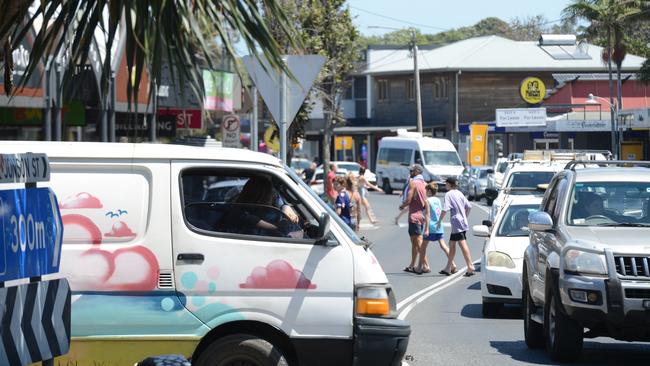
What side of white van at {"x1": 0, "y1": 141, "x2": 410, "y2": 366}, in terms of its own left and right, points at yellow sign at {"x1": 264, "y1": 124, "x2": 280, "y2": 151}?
left

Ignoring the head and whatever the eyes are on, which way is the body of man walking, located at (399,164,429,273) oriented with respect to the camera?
to the viewer's left

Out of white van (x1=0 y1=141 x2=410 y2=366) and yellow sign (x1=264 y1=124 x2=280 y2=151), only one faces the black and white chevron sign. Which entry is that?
the yellow sign

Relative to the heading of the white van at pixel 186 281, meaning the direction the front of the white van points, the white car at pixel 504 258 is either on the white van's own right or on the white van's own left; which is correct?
on the white van's own left

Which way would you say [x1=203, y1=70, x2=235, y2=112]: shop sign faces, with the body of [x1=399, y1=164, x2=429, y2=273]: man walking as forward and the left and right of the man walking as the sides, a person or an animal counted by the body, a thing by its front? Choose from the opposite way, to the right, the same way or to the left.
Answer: to the left

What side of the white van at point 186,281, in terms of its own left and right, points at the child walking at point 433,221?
left

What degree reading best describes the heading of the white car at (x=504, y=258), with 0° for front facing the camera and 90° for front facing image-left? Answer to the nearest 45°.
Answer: approximately 0°

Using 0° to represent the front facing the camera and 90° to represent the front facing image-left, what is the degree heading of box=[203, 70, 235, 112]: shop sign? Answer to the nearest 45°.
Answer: approximately 0°

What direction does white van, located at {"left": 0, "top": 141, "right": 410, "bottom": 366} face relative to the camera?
to the viewer's right

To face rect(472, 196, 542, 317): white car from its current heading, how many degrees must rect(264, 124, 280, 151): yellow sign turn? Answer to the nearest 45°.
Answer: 0° — it already faces it
